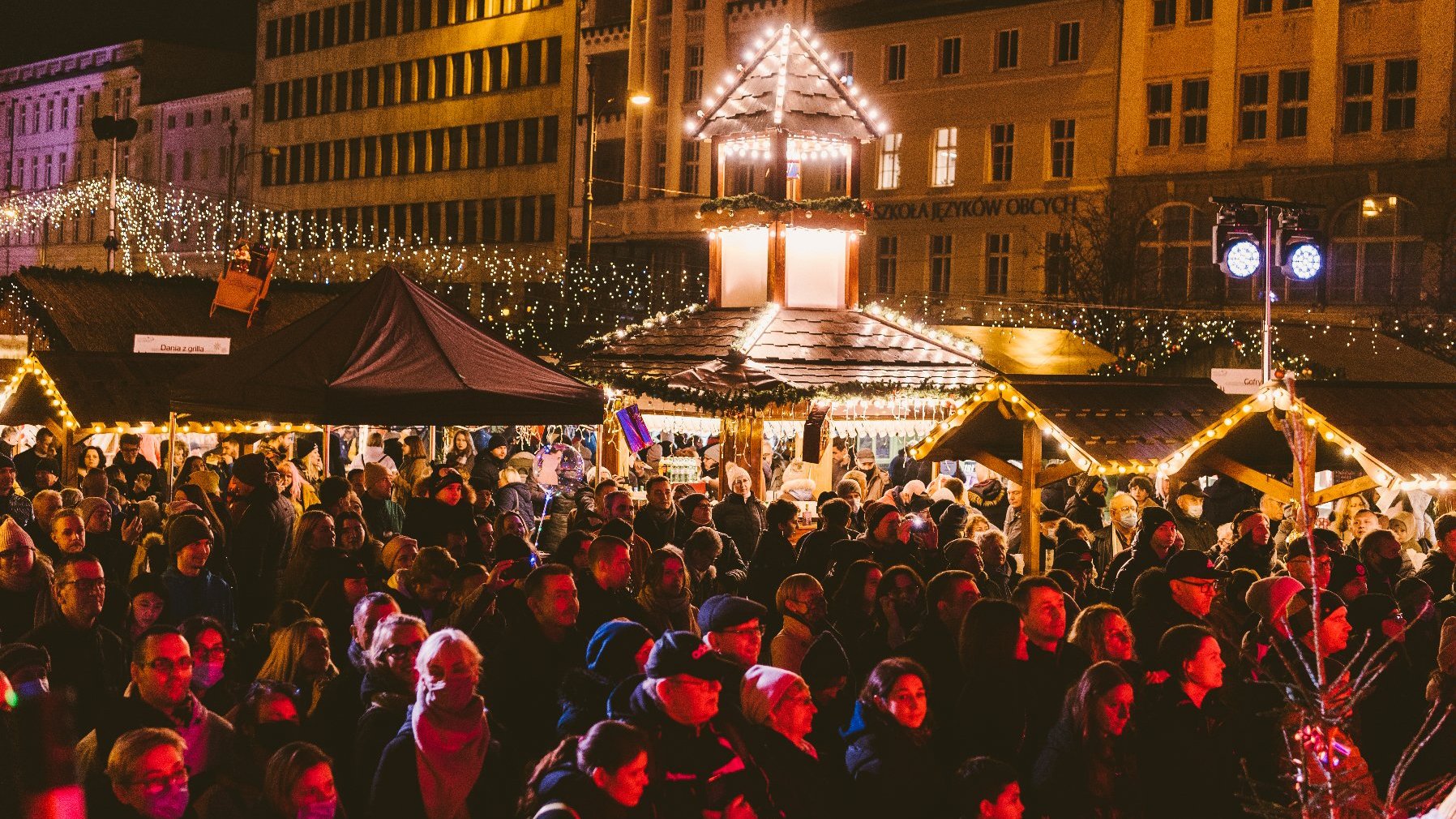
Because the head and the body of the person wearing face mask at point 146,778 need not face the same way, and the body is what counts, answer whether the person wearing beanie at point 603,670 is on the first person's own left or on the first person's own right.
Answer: on the first person's own left

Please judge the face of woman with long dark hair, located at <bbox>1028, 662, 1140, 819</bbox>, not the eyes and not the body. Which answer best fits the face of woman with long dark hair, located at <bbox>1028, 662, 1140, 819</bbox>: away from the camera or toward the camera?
toward the camera

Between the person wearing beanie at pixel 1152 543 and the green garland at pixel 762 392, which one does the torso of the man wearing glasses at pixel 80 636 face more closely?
the person wearing beanie

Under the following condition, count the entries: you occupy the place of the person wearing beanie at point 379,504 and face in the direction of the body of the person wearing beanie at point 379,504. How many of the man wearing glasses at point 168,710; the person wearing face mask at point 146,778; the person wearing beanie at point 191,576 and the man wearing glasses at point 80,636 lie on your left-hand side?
0

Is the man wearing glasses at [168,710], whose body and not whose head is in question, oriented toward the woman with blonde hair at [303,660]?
no

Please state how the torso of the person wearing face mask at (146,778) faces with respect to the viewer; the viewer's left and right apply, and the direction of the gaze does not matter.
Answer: facing the viewer and to the right of the viewer

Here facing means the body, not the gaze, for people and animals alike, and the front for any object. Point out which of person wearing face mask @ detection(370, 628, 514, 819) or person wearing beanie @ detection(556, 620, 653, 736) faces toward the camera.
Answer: the person wearing face mask

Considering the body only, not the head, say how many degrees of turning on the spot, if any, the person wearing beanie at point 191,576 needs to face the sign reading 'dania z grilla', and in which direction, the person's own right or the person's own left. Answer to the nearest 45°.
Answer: approximately 135° to the person's own left

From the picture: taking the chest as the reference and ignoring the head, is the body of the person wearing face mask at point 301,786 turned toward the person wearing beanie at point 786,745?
no

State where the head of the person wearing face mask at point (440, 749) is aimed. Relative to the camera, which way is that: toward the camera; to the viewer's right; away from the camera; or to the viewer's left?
toward the camera

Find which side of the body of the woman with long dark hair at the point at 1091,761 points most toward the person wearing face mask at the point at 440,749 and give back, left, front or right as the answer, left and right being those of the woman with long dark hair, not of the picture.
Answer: right

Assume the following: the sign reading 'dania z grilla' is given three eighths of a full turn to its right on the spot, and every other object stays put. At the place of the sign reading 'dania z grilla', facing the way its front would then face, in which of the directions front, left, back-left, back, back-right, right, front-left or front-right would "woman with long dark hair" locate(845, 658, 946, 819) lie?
back-left

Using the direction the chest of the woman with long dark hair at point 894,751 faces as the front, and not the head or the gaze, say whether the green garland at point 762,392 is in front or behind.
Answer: behind
